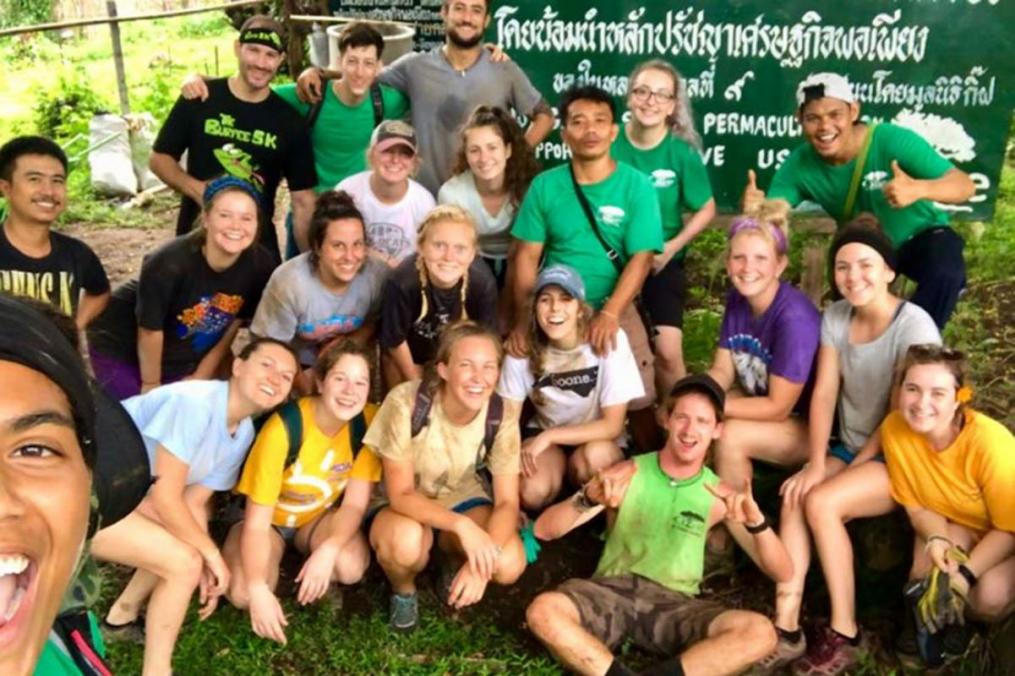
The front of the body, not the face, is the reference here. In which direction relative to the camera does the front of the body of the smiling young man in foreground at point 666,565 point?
toward the camera

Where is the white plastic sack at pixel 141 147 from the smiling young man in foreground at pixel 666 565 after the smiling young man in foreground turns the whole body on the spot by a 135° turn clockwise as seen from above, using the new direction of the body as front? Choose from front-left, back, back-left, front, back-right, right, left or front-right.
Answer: front

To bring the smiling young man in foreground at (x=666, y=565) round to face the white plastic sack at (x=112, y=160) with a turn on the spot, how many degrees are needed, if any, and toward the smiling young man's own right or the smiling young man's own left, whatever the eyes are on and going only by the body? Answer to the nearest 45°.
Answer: approximately 135° to the smiling young man's own right
